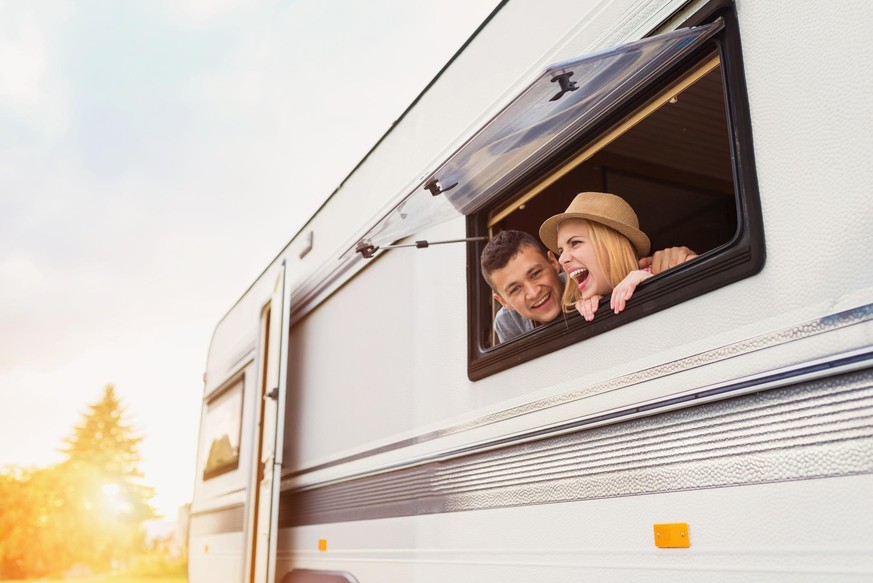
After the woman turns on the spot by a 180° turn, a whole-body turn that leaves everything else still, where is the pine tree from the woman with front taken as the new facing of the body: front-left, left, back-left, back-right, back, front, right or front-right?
left

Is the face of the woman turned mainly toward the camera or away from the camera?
toward the camera

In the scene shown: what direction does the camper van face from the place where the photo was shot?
facing the viewer and to the right of the viewer

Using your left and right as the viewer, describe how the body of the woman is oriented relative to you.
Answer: facing the viewer and to the left of the viewer

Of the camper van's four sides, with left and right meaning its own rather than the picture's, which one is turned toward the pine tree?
back
